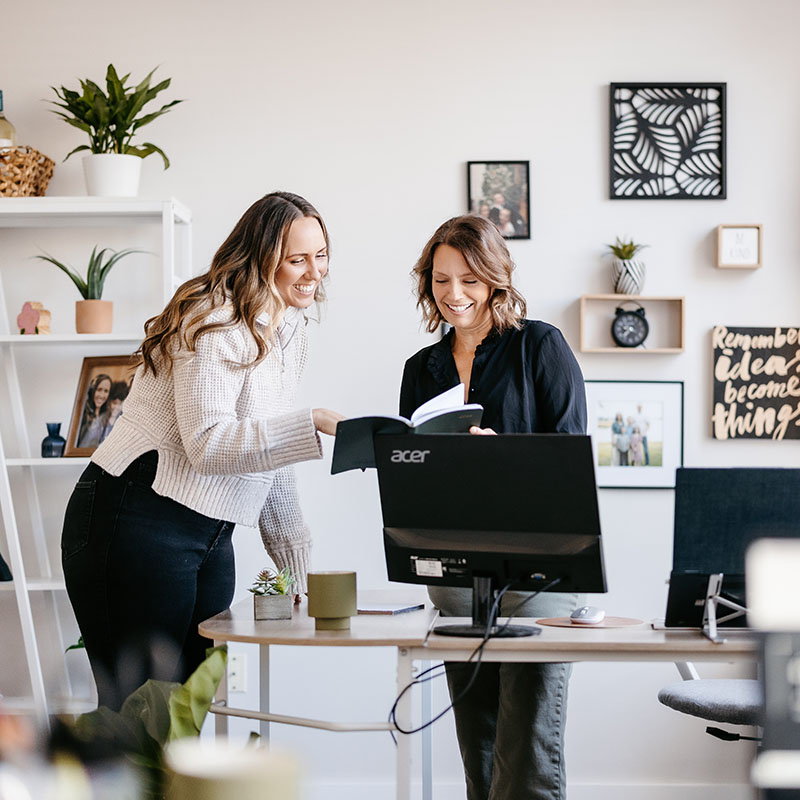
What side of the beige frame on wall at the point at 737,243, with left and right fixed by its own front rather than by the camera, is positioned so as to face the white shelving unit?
right

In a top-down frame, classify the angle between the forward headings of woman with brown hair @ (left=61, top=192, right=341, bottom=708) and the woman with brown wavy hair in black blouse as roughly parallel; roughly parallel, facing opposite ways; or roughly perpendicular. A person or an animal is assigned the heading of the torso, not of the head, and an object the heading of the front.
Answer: roughly perpendicular

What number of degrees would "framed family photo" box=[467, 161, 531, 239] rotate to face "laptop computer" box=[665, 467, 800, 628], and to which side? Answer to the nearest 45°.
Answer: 0° — it already faces it

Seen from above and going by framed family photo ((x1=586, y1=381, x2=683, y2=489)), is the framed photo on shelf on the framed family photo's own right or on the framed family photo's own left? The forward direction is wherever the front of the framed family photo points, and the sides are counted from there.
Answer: on the framed family photo's own right

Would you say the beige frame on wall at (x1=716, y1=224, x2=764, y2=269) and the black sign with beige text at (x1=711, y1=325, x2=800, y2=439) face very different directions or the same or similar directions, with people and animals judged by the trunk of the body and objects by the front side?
same or similar directions

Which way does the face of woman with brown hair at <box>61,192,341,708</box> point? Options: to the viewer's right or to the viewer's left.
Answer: to the viewer's right

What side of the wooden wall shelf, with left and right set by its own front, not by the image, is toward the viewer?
front

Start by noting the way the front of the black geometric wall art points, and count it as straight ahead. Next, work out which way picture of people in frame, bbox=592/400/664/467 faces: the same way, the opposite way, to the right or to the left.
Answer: the same way

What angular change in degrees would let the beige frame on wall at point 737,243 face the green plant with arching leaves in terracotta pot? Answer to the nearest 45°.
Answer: approximately 90° to its right

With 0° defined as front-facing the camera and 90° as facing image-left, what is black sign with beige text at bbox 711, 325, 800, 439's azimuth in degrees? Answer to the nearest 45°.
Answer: approximately 0°

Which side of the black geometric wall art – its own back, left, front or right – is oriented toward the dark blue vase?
right

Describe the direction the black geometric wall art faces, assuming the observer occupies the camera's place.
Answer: facing the viewer

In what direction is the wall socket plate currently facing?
toward the camera

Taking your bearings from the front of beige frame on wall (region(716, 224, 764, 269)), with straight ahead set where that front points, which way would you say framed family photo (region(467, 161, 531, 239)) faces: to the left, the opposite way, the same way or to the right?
the same way
